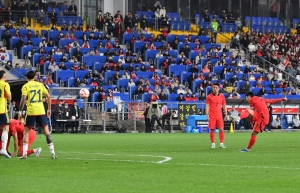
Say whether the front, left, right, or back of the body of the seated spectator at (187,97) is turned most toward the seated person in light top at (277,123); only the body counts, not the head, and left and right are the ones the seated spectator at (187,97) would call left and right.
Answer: left

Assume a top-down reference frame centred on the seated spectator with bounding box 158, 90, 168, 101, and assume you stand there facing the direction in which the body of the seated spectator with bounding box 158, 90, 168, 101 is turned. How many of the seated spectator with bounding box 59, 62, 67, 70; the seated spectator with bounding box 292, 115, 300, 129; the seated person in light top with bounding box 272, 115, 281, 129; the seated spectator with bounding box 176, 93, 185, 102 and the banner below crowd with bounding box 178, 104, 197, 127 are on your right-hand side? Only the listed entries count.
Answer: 1

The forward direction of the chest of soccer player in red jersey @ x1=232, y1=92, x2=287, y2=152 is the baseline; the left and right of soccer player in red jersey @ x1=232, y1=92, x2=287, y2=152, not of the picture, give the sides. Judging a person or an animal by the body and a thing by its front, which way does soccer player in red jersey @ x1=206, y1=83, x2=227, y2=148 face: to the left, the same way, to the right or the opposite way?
to the left

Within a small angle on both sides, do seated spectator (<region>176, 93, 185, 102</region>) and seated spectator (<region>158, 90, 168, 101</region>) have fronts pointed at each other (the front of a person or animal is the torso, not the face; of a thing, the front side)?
no

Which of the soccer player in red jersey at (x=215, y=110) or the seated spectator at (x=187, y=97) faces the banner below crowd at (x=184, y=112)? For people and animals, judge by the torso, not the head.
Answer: the seated spectator

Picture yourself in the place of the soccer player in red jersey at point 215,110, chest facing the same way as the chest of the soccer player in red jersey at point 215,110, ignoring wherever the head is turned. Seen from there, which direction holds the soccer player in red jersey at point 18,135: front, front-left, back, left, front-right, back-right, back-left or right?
front-right

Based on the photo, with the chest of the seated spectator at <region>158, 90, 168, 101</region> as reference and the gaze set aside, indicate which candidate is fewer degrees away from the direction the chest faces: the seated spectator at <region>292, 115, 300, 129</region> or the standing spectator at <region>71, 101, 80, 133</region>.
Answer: the standing spectator

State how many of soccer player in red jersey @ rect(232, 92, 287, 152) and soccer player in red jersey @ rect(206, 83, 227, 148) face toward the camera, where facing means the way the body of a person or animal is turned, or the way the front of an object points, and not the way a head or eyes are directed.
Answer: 1

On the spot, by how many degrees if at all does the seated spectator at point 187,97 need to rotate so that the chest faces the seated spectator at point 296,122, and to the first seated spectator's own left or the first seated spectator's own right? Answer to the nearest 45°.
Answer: approximately 90° to the first seated spectator's own left

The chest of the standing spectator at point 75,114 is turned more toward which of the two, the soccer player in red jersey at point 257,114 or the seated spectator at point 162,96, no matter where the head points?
the soccer player in red jersey

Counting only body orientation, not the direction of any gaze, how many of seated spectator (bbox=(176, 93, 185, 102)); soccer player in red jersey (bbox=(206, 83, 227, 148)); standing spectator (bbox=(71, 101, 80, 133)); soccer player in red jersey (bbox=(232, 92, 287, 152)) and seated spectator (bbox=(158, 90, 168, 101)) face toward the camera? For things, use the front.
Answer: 4

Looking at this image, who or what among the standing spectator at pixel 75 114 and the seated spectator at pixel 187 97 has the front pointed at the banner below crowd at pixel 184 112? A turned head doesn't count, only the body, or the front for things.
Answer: the seated spectator

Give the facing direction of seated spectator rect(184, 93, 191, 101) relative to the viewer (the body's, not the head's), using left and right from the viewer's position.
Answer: facing the viewer

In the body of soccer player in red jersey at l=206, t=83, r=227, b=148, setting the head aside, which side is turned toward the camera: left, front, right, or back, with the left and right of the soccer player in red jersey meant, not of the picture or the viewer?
front

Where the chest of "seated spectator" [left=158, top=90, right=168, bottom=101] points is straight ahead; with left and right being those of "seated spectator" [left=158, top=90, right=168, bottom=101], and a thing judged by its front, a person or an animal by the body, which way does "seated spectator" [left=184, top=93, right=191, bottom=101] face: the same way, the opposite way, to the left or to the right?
the same way

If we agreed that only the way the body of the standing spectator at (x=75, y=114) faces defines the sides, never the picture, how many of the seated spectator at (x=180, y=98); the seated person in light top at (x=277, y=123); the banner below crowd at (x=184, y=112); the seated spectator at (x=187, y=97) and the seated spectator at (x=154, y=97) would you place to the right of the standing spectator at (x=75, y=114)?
0

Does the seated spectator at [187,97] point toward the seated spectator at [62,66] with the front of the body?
no

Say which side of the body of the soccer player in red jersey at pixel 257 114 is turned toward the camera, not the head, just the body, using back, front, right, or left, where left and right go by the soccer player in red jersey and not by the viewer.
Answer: left

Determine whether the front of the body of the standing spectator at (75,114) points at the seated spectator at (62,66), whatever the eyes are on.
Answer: no
